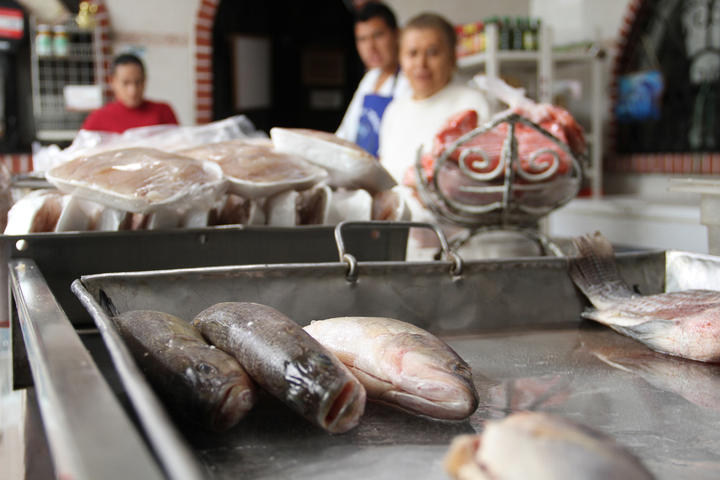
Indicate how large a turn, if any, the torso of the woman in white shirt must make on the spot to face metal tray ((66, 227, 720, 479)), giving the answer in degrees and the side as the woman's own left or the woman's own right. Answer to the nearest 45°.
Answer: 0° — they already face it

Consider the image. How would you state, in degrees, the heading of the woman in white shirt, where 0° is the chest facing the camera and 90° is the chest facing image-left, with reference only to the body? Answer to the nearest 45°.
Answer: approximately 0°

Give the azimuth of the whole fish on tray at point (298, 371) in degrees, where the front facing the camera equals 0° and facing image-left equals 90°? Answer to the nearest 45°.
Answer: approximately 315°

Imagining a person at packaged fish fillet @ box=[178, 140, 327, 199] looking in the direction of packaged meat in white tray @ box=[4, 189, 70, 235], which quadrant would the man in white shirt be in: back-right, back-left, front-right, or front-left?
back-right

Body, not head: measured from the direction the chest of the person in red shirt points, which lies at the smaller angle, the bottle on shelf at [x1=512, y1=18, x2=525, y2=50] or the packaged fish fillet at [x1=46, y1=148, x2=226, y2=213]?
the packaged fish fillet

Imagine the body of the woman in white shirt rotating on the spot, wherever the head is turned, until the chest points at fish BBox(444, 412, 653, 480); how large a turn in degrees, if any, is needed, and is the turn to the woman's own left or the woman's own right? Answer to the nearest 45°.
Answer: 0° — they already face it

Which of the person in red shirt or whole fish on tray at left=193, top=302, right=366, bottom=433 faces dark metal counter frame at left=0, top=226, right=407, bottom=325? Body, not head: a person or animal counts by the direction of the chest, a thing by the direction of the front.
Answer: the person in red shirt

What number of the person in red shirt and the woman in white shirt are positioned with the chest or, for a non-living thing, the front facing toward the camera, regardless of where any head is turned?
2

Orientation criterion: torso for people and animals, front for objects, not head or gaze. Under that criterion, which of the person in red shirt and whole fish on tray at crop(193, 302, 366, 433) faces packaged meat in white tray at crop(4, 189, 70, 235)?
the person in red shirt
